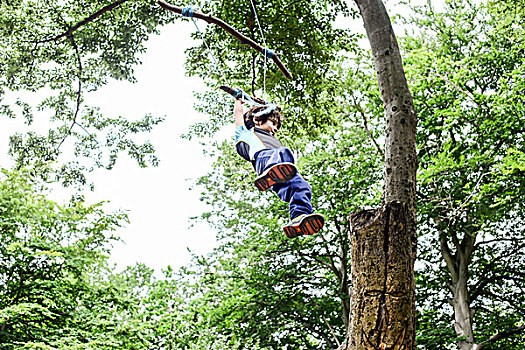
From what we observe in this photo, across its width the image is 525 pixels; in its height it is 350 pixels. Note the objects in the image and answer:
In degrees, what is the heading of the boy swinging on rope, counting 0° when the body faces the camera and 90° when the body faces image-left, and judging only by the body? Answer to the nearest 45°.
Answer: approximately 315°

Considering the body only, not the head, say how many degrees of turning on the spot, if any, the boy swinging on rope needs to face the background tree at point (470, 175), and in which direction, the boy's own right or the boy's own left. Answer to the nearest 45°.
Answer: approximately 90° to the boy's own left
